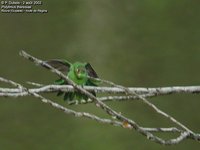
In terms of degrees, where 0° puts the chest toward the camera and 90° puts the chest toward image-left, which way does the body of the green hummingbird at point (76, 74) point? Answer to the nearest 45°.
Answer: approximately 0°
